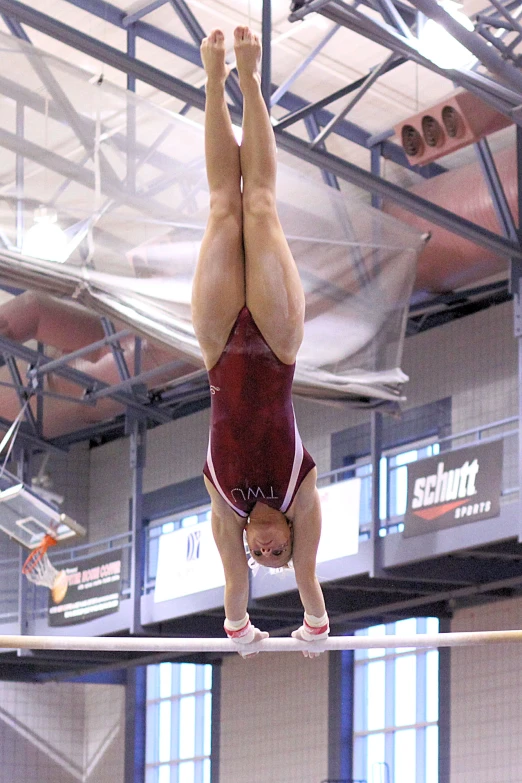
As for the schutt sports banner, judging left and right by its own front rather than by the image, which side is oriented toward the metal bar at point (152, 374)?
right

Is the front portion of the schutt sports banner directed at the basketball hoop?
no

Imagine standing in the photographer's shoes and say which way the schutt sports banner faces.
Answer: facing the viewer and to the left of the viewer

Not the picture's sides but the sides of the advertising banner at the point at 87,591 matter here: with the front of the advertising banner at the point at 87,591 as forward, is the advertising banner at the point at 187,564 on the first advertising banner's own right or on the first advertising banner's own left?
on the first advertising banner's own left

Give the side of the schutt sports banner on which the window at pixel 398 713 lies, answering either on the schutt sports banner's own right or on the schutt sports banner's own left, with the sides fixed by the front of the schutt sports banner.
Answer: on the schutt sports banner's own right

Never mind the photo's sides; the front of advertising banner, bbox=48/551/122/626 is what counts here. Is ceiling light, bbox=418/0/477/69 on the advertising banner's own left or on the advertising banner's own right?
on the advertising banner's own left

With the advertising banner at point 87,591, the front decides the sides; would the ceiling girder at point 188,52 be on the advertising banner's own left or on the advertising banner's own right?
on the advertising banner's own left

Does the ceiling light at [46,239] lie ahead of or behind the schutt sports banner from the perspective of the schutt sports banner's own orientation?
ahead

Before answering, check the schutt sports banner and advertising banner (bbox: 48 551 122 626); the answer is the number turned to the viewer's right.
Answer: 0

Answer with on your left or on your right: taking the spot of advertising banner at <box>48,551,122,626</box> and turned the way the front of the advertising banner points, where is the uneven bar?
on your left

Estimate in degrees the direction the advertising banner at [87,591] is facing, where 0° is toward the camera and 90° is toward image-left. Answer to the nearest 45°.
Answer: approximately 45°

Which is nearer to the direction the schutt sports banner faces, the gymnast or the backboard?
the gymnast

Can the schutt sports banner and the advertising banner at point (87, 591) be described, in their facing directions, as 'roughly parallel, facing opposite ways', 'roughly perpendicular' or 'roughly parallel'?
roughly parallel
